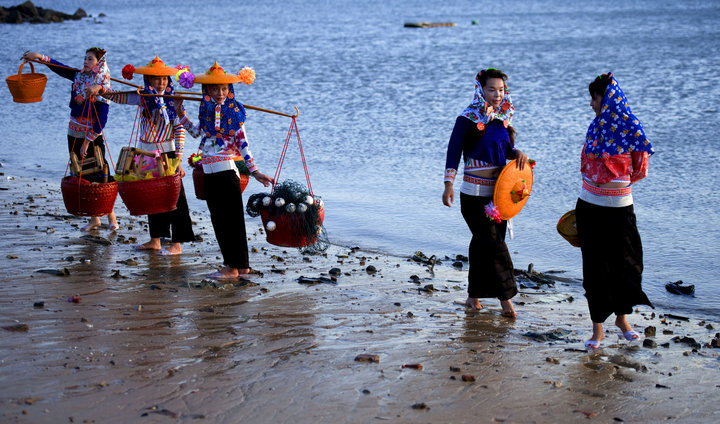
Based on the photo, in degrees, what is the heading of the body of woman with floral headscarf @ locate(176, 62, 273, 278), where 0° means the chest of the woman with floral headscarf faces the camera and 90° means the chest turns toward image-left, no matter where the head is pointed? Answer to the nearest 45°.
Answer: approximately 45°

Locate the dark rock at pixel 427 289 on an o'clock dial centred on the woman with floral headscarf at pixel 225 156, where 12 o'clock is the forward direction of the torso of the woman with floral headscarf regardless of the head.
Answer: The dark rock is roughly at 8 o'clock from the woman with floral headscarf.

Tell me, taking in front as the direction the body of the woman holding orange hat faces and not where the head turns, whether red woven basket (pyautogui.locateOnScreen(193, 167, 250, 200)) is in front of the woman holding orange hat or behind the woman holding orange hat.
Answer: behind

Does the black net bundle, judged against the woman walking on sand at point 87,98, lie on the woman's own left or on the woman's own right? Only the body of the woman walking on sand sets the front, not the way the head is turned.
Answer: on the woman's own left

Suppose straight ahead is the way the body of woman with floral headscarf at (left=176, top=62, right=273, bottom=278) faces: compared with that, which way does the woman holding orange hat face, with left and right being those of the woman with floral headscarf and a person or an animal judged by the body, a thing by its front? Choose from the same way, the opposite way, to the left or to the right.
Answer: to the left

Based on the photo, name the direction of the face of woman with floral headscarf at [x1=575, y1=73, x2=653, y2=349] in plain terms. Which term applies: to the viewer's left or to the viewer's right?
to the viewer's left

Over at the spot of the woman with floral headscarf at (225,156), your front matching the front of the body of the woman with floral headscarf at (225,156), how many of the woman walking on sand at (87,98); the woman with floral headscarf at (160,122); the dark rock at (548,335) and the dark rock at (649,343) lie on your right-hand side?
2

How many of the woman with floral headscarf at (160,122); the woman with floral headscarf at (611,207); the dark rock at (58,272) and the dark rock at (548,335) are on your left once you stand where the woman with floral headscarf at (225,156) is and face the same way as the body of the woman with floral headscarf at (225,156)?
2

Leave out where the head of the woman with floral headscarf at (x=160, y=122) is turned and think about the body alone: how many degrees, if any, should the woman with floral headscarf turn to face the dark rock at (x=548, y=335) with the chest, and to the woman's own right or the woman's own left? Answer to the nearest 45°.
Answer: approximately 90° to the woman's own left

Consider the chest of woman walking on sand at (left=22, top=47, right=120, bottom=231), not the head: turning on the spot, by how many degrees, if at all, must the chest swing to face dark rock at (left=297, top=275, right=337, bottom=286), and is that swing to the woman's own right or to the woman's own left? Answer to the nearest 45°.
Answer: approximately 90° to the woman's own left
